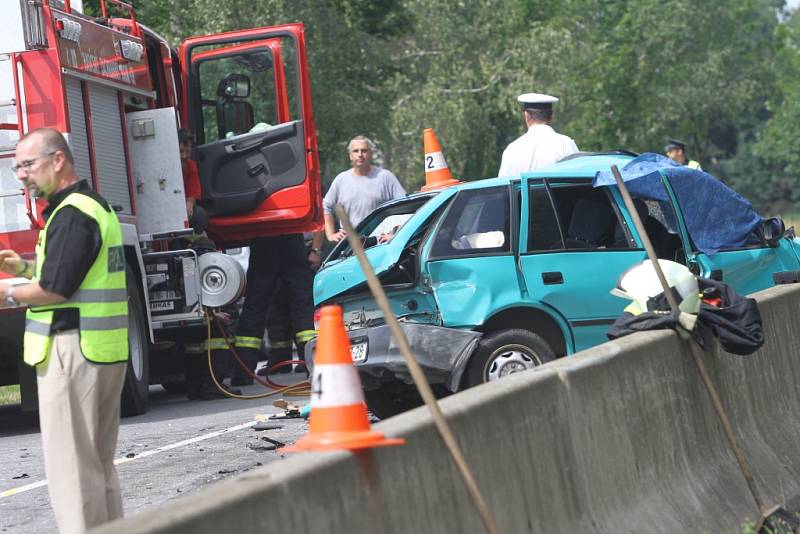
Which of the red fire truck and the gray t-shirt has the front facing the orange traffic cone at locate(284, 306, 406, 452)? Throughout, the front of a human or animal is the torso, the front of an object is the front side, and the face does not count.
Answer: the gray t-shirt

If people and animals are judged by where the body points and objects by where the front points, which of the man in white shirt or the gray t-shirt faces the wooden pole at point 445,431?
the gray t-shirt

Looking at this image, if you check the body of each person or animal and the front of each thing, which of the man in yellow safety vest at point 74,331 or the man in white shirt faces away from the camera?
the man in white shirt

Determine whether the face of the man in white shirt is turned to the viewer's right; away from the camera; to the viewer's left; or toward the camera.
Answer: away from the camera

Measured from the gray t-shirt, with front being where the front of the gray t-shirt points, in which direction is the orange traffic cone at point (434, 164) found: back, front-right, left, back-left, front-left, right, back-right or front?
front-left

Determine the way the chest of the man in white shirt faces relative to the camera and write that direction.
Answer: away from the camera

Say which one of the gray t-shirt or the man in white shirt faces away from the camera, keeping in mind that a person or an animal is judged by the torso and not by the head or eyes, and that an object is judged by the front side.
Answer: the man in white shirt

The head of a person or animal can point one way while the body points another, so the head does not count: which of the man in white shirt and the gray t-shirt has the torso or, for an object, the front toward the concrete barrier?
the gray t-shirt

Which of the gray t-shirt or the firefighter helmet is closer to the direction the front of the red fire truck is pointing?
the gray t-shirt
